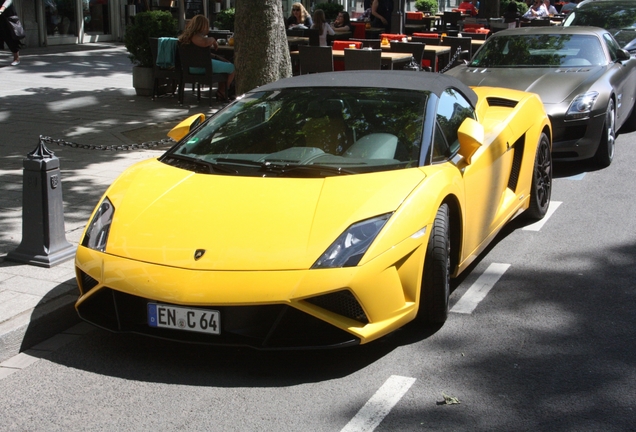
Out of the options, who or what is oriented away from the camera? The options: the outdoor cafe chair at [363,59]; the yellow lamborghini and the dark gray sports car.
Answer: the outdoor cafe chair

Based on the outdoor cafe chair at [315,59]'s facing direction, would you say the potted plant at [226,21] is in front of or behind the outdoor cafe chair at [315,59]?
in front

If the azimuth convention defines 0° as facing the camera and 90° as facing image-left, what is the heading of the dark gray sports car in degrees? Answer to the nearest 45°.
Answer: approximately 45°

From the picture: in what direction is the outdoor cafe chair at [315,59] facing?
away from the camera

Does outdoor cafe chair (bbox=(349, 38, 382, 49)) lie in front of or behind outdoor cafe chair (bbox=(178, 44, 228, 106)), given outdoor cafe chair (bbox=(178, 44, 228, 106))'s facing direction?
in front

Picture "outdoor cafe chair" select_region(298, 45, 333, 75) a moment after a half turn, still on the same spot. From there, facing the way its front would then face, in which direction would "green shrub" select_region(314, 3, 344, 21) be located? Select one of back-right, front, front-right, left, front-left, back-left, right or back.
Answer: back

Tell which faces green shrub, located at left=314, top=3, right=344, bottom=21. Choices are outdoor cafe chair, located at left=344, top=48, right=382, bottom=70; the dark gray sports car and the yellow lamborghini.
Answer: the outdoor cafe chair

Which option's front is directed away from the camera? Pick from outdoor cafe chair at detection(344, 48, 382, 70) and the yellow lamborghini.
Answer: the outdoor cafe chair

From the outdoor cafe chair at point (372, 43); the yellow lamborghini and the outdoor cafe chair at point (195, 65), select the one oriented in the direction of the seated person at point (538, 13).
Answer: the outdoor cafe chair at point (195, 65)

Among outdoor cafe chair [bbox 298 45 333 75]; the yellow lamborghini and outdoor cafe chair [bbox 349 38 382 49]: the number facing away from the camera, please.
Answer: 1

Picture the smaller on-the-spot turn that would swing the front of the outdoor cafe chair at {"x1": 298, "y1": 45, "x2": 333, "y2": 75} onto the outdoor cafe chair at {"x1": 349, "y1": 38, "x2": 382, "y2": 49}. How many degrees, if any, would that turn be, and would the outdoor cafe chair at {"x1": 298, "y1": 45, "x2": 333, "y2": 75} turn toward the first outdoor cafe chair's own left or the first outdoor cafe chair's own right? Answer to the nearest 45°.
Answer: approximately 45° to the first outdoor cafe chair's own right

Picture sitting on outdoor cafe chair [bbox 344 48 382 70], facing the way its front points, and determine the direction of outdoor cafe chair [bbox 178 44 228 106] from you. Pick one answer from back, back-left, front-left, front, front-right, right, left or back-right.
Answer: left

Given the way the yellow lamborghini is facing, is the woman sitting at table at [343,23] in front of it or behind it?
behind

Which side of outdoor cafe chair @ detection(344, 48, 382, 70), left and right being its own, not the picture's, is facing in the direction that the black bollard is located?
back

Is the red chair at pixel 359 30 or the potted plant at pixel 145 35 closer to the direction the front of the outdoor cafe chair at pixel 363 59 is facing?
the red chair

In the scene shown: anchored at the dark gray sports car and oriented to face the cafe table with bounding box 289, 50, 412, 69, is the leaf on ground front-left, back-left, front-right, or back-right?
back-left

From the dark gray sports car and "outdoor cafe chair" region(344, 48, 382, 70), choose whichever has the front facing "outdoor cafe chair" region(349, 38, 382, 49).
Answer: "outdoor cafe chair" region(344, 48, 382, 70)

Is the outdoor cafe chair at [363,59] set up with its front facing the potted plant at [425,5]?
yes
